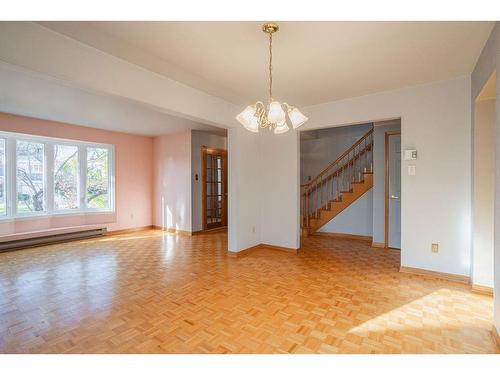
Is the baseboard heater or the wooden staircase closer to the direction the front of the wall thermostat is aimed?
the baseboard heater

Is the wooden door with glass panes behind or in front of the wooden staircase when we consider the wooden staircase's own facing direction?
in front

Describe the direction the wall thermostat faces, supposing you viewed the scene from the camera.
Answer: facing the viewer

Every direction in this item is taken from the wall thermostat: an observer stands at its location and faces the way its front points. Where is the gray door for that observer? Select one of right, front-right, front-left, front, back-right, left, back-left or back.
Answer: back

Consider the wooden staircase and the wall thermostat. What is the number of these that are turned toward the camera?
1

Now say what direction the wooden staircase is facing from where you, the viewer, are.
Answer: facing to the left of the viewer

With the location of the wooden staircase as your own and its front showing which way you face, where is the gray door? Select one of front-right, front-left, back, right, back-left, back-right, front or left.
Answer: back-left

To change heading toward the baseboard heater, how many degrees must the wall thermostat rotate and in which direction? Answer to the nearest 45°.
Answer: approximately 90° to its right

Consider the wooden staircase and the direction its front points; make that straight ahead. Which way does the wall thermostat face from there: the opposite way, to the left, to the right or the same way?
to the left

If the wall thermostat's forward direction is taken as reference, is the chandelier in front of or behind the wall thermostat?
in front

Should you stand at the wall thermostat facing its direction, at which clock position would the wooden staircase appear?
The wooden staircase is roughly at 5 o'clock from the wall thermostat.

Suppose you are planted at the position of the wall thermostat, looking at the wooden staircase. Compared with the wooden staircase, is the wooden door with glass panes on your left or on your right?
left

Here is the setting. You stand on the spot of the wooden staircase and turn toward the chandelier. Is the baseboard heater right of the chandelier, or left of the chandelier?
right

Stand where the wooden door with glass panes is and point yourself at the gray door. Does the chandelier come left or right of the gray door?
right
